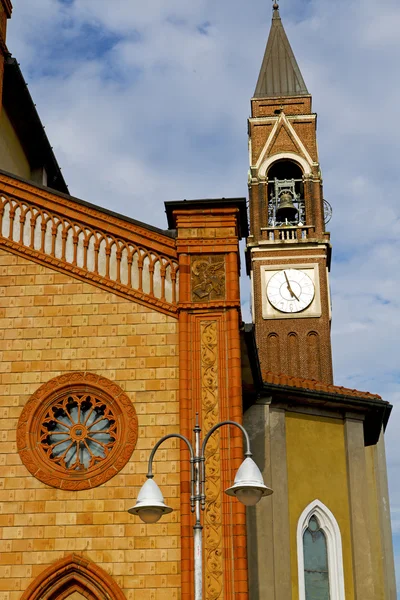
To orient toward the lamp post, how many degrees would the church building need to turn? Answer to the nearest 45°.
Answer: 0° — it already faces it

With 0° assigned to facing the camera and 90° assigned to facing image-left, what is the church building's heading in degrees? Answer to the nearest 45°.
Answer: approximately 0°
